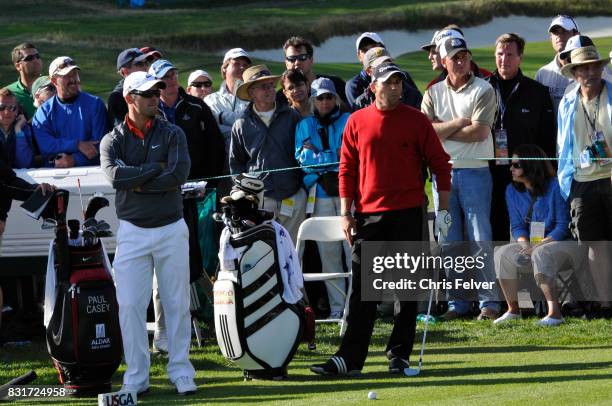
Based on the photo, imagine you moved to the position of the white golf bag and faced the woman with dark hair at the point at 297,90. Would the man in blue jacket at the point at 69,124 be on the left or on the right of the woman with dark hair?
left

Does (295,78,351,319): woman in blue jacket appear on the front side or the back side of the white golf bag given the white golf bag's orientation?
on the back side

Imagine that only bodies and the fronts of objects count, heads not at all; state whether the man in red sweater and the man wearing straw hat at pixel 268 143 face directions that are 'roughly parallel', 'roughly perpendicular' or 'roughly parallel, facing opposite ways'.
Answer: roughly parallel

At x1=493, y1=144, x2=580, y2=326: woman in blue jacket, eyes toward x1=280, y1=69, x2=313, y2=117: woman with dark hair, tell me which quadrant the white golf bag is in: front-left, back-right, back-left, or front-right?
front-left

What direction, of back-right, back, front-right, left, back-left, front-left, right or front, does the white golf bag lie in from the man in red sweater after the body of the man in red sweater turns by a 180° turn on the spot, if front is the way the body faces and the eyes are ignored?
left

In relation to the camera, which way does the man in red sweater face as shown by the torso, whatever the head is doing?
toward the camera

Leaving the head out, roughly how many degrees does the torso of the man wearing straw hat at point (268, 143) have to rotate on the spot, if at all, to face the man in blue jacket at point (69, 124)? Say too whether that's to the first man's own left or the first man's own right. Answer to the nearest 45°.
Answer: approximately 90° to the first man's own right

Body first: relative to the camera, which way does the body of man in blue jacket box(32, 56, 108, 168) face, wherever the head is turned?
toward the camera

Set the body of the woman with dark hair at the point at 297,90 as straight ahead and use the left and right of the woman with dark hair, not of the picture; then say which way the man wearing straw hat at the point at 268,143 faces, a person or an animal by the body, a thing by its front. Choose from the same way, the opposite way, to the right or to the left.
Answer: the same way

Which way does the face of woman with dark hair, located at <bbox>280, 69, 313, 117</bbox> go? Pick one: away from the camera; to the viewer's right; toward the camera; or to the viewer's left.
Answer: toward the camera

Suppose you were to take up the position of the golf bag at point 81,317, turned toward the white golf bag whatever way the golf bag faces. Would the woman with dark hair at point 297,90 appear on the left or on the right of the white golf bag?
left

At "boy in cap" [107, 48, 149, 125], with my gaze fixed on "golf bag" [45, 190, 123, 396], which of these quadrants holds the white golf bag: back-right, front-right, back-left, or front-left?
front-left

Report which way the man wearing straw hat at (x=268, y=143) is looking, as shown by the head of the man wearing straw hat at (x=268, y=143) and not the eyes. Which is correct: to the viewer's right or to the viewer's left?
to the viewer's right

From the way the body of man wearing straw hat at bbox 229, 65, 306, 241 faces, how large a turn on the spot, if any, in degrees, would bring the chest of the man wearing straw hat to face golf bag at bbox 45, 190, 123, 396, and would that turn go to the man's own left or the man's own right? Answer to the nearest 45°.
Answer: approximately 45° to the man's own right

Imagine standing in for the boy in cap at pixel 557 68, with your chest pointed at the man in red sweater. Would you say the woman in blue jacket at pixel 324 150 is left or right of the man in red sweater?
right
